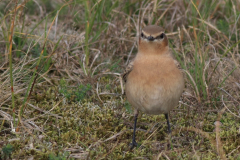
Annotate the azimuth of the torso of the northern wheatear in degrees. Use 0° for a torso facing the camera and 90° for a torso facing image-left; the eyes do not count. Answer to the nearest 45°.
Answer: approximately 0°
